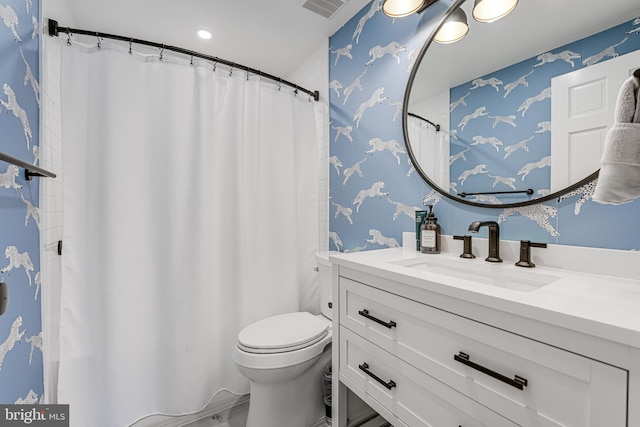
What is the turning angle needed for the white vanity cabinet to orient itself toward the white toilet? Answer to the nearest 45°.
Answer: approximately 45° to its right

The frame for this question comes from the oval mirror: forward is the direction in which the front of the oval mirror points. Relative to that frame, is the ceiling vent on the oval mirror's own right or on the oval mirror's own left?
on the oval mirror's own right

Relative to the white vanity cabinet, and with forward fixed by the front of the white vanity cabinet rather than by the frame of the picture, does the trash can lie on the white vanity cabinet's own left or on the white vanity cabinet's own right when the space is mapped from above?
on the white vanity cabinet's own right

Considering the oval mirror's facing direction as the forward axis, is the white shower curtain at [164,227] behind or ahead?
ahead

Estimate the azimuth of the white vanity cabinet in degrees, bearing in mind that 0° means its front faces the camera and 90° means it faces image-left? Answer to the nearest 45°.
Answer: approximately 45°

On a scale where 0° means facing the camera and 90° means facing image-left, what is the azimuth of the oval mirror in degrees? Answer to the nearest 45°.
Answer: approximately 45°

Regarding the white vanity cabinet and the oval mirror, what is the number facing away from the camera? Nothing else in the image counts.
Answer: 0

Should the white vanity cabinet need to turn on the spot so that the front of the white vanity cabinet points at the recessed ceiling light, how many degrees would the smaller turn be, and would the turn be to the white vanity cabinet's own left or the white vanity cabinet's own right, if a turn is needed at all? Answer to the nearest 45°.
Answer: approximately 45° to the white vanity cabinet's own right
